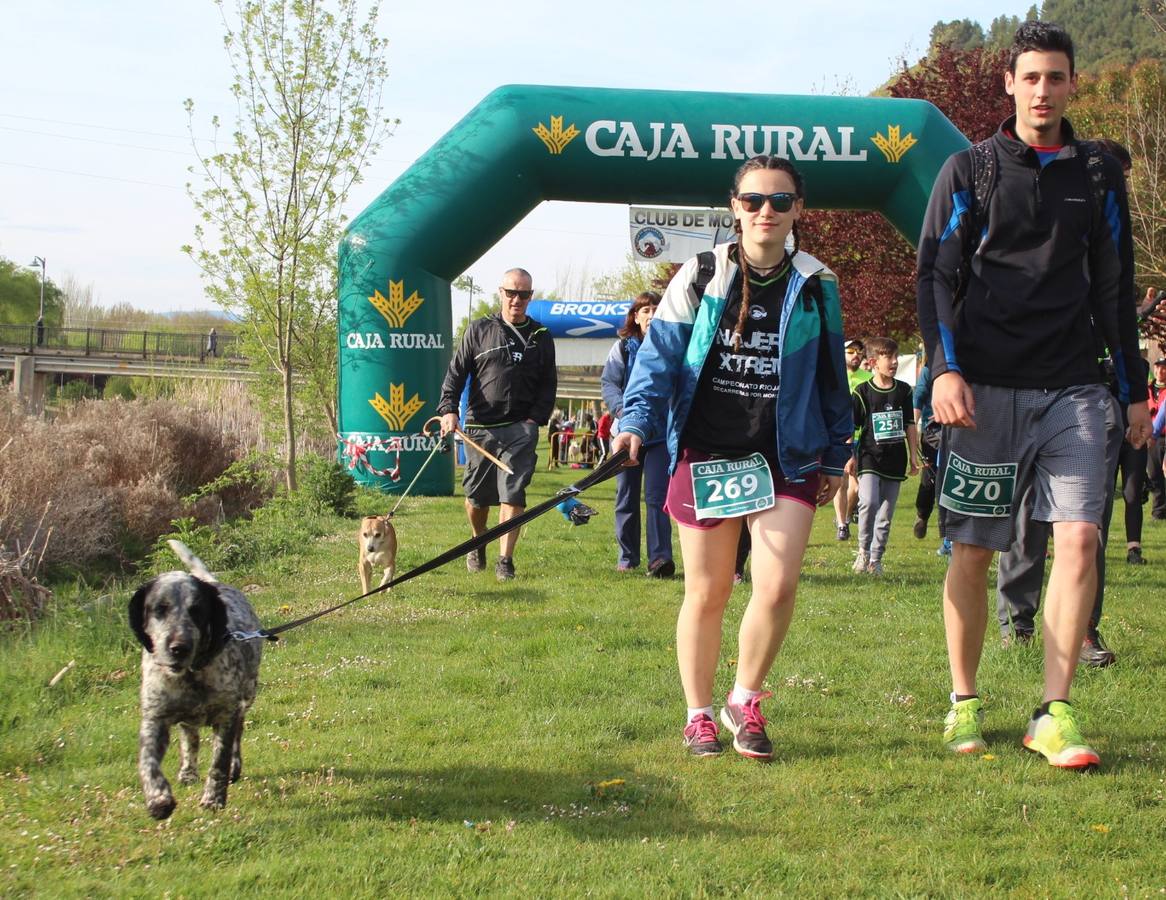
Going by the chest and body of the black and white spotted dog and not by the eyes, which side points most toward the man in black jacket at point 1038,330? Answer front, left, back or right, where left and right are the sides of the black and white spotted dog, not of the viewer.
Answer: left

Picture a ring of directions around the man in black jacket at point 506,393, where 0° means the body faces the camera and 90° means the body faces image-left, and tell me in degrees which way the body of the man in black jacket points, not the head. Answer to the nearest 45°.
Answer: approximately 0°

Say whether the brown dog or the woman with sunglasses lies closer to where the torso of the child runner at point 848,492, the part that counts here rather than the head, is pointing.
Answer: the woman with sunglasses

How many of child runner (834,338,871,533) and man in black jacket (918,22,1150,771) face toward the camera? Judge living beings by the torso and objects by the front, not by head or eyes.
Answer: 2
